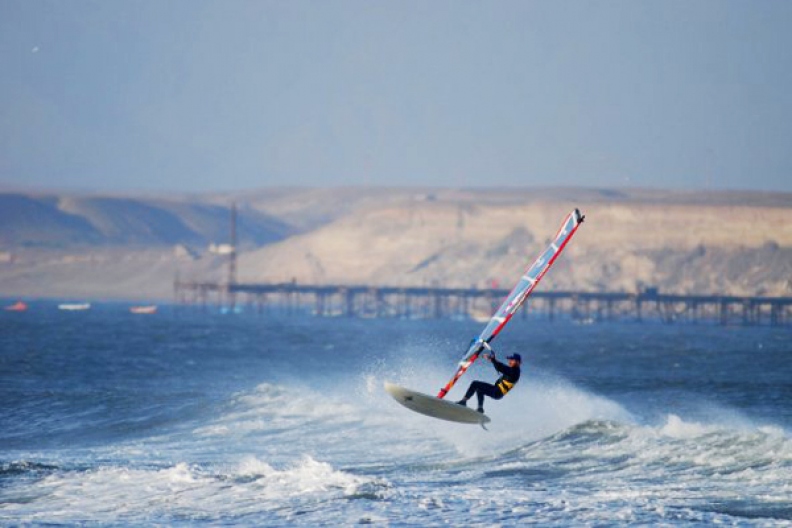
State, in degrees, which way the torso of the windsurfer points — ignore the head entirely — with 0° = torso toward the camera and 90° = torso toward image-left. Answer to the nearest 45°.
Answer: approximately 90°

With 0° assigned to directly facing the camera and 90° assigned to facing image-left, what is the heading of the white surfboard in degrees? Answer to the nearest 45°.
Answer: approximately 90°
